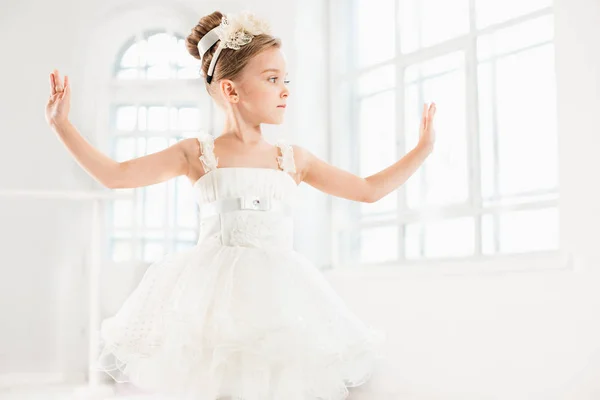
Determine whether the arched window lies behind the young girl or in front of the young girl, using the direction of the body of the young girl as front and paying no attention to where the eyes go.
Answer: behind

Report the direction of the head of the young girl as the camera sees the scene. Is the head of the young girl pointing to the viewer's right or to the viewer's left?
to the viewer's right

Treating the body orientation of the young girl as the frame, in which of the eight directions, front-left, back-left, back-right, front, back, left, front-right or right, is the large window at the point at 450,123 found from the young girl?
back-left

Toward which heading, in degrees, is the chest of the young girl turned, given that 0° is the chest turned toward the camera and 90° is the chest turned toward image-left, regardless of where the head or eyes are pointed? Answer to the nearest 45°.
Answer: approximately 0°
